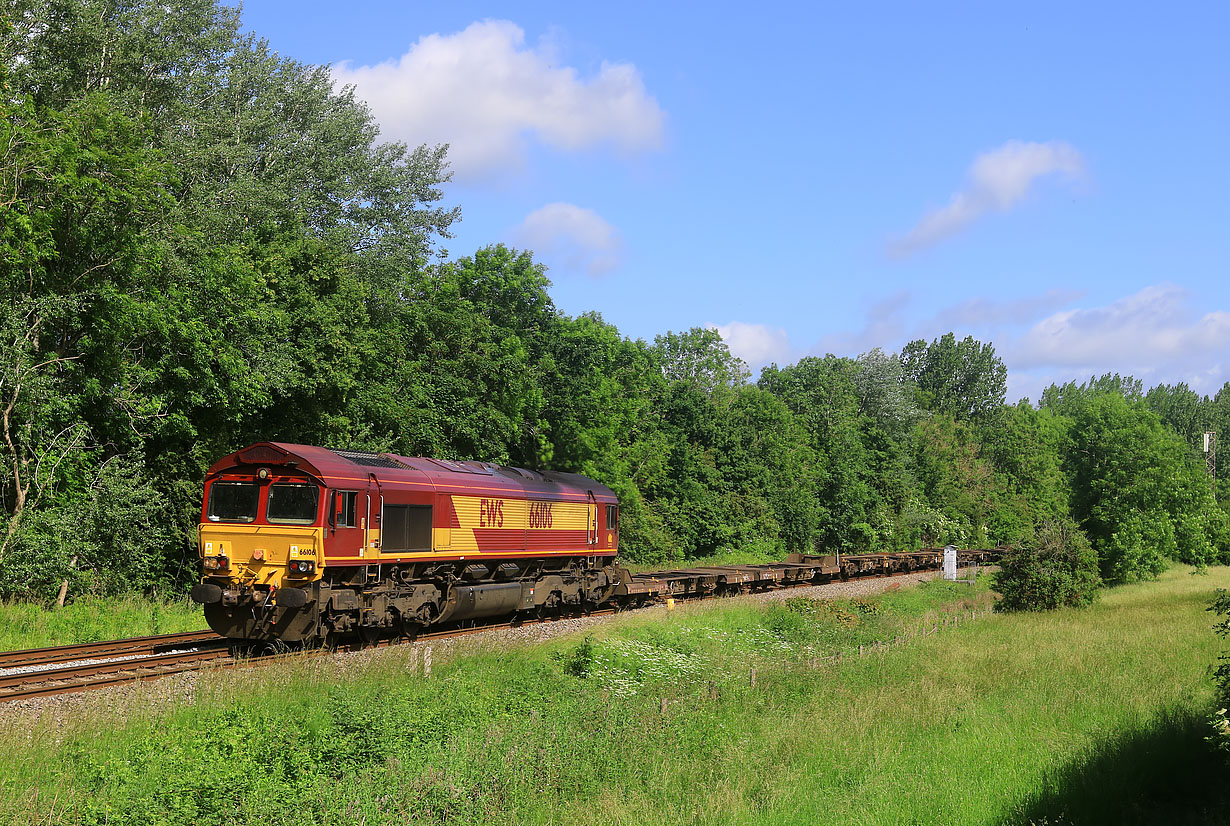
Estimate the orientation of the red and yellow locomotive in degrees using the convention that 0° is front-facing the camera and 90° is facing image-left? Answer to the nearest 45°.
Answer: approximately 45°

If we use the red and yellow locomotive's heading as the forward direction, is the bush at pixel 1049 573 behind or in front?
behind

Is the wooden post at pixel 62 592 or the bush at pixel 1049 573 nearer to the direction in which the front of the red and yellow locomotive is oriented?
the wooden post

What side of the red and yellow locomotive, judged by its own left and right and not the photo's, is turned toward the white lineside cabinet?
back

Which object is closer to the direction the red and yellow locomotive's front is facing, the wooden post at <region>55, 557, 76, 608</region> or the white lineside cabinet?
the wooden post

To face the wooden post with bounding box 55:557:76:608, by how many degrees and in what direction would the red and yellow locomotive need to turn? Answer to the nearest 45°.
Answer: approximately 90° to its right
